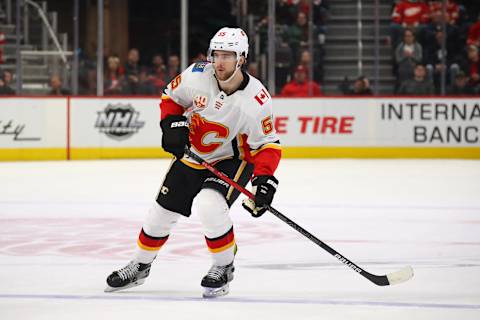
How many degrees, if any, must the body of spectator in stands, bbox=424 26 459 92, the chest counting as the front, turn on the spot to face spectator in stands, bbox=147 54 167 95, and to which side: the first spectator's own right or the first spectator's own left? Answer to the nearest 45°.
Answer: approximately 90° to the first spectator's own right

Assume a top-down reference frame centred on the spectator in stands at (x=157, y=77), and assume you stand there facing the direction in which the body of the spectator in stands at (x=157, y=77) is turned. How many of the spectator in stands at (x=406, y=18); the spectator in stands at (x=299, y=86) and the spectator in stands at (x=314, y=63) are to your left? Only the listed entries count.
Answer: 3

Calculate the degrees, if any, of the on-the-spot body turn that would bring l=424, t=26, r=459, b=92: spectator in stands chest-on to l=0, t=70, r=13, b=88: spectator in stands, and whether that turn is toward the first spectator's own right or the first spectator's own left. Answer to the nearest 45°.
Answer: approximately 90° to the first spectator's own right
